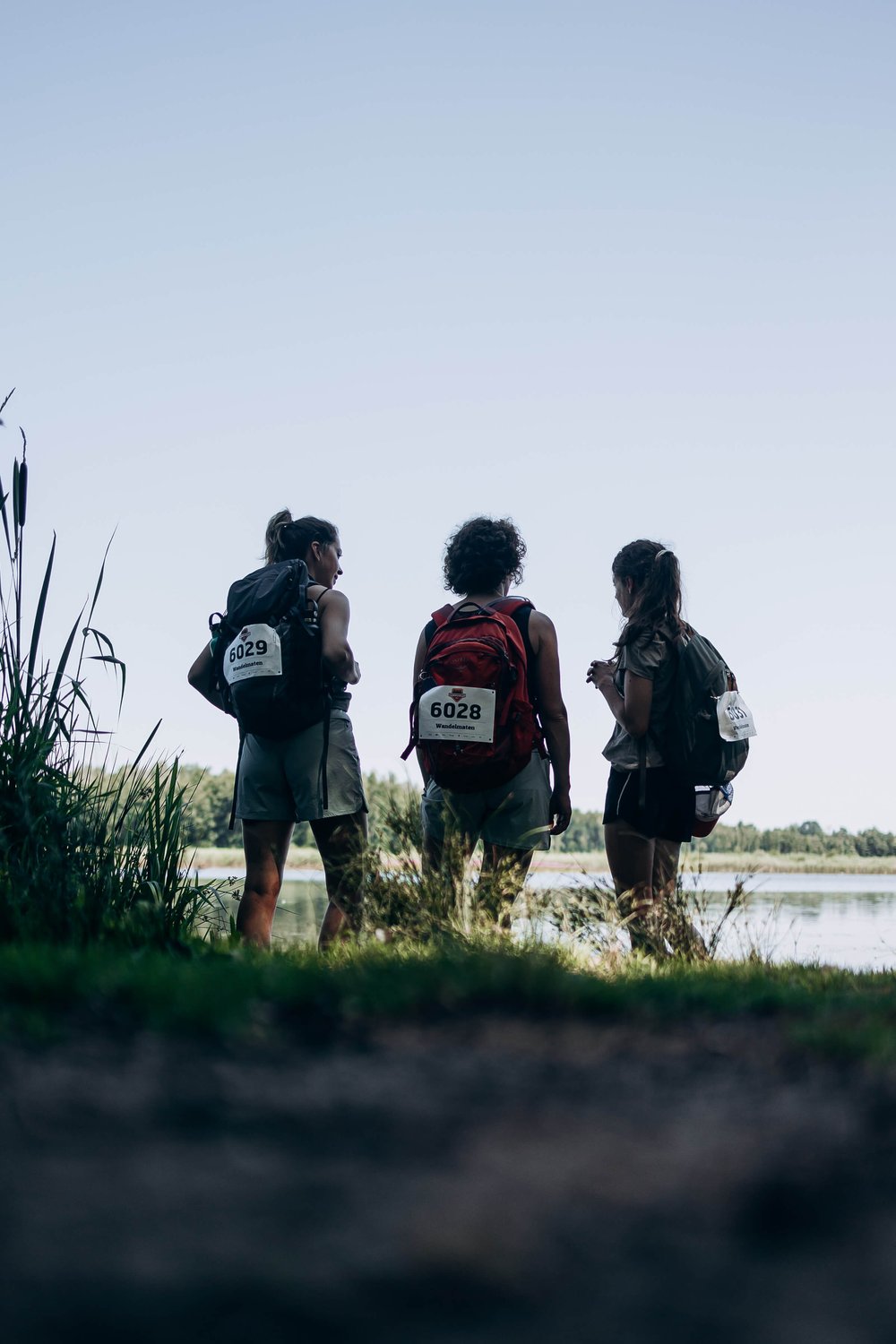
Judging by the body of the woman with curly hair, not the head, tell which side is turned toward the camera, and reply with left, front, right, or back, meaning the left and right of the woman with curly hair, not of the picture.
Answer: back

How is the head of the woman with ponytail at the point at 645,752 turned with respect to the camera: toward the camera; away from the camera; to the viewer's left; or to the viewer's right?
to the viewer's left

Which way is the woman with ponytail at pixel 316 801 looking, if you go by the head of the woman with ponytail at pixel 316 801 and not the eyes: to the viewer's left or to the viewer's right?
to the viewer's right

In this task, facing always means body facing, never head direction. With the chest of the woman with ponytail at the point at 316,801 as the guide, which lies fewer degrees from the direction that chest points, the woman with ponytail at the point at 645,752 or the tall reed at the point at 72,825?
the woman with ponytail

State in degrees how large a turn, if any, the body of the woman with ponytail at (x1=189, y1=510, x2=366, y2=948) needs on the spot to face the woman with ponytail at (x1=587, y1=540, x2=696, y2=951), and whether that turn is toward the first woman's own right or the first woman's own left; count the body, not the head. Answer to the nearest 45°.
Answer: approximately 45° to the first woman's own right

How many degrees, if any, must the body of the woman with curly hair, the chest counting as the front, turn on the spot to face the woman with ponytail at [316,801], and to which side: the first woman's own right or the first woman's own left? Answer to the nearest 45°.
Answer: approximately 90° to the first woman's own left

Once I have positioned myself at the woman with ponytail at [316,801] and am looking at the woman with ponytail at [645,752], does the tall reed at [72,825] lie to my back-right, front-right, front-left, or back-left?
back-right

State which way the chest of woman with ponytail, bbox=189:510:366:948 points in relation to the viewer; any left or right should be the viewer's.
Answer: facing away from the viewer and to the right of the viewer

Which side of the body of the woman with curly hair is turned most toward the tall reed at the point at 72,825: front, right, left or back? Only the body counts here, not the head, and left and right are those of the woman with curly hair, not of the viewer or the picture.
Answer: left
